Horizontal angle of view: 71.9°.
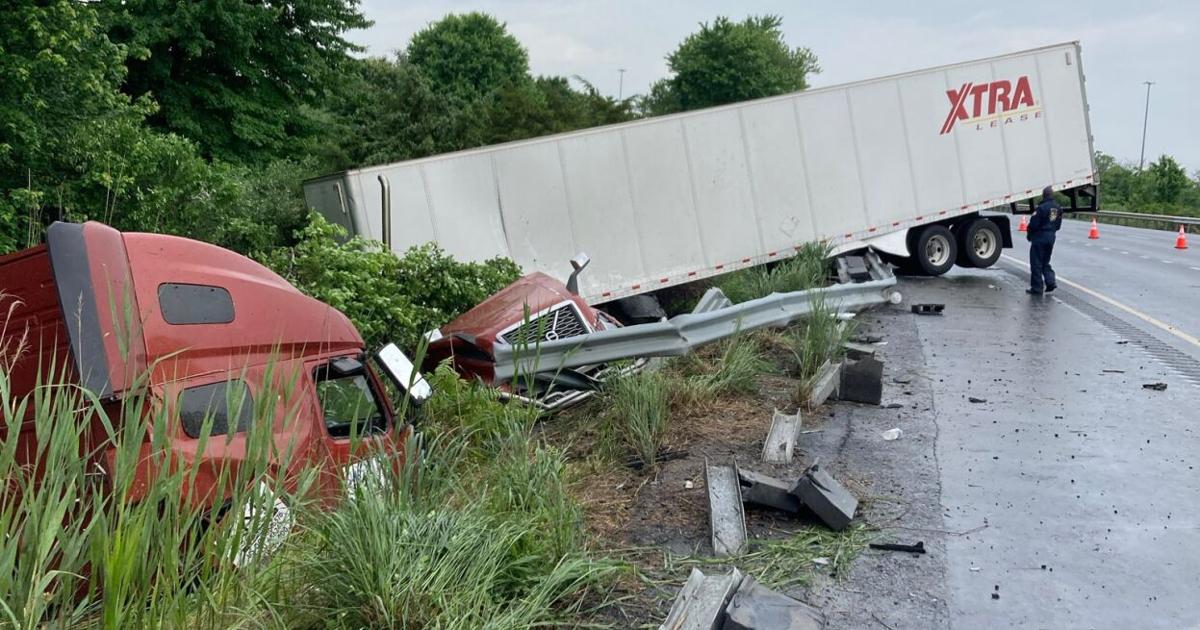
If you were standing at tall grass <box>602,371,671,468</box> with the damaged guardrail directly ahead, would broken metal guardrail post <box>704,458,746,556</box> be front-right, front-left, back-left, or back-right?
back-right

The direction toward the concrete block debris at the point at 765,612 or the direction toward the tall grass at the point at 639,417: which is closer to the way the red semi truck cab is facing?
the tall grass

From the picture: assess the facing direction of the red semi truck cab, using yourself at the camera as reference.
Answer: facing away from the viewer and to the right of the viewer
